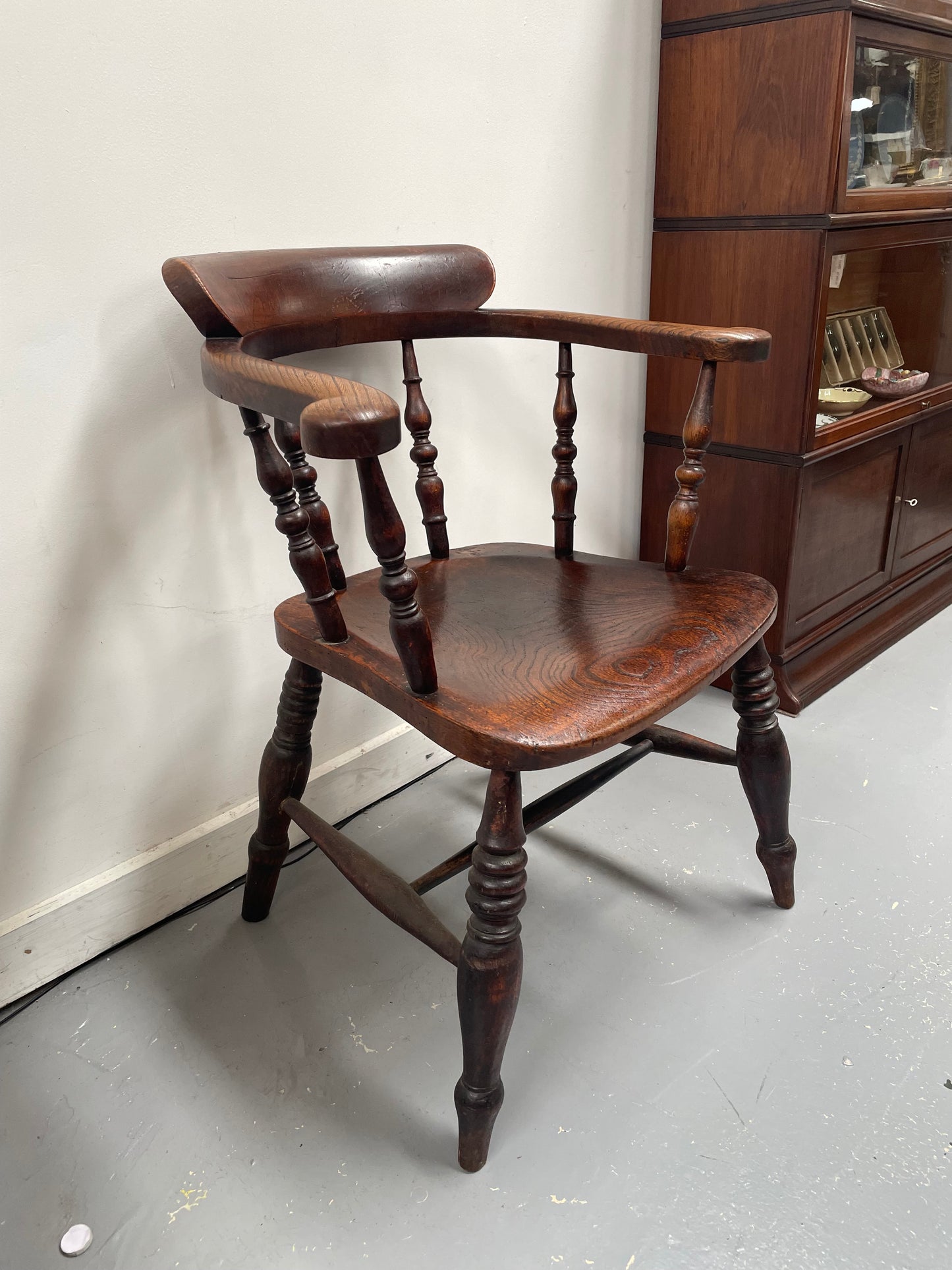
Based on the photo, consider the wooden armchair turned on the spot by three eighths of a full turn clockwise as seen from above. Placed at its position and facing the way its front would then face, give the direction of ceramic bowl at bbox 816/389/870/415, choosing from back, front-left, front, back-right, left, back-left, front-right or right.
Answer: back-right

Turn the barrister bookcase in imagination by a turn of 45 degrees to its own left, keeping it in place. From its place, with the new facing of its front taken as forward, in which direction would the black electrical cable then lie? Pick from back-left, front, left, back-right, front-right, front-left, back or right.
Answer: back-right

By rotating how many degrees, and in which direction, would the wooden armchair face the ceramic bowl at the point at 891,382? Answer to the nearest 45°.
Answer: approximately 90° to its left

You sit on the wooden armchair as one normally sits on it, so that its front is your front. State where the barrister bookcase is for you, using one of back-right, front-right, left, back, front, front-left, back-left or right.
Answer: left

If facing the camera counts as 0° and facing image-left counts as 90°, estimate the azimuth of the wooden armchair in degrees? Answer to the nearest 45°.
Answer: approximately 315°

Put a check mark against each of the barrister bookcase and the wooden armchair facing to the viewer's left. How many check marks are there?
0

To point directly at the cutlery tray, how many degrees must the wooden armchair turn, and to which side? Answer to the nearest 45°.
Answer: approximately 90° to its left
